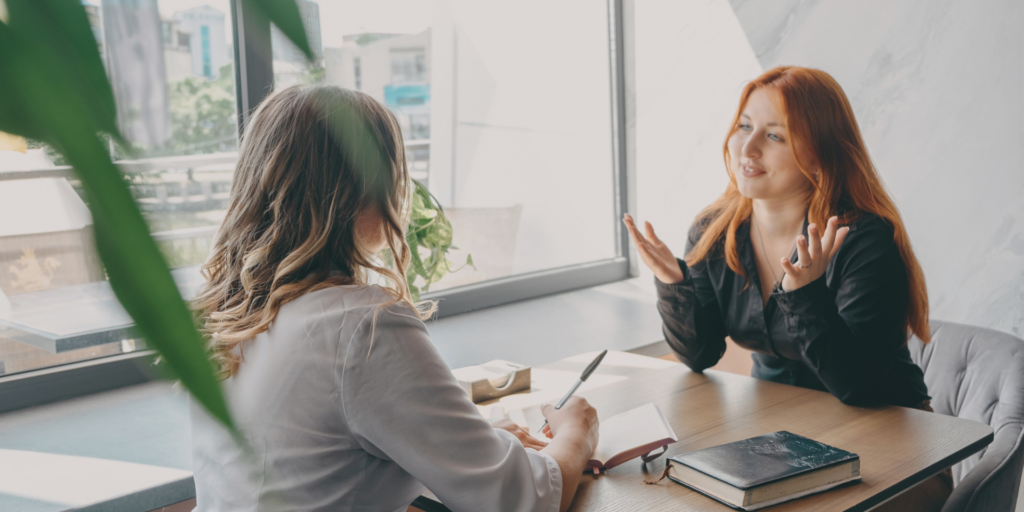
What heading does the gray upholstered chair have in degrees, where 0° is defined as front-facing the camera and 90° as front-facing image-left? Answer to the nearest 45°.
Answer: approximately 45°

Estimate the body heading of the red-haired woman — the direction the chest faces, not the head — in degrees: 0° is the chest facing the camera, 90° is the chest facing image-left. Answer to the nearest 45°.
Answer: approximately 45°

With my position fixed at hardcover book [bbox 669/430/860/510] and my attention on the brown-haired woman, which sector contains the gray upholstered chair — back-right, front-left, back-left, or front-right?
back-right

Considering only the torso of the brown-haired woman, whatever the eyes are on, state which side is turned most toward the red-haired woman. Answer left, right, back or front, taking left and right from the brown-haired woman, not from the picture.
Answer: front

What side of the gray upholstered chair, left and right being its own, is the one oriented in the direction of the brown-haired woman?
front

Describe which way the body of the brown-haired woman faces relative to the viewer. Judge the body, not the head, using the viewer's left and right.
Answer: facing away from the viewer and to the right of the viewer

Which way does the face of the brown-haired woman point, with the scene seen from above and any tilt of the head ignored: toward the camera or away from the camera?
away from the camera

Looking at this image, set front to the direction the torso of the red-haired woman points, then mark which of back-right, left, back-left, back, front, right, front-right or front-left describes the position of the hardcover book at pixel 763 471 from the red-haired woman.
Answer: front-left

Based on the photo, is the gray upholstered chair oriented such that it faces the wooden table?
yes

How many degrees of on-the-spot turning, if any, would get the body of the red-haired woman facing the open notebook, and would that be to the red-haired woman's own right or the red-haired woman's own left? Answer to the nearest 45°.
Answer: approximately 45° to the red-haired woman's own left

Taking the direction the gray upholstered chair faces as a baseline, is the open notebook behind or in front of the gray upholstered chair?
in front

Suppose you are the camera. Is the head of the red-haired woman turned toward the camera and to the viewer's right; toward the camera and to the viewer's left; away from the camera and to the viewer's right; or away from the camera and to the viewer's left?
toward the camera and to the viewer's left
